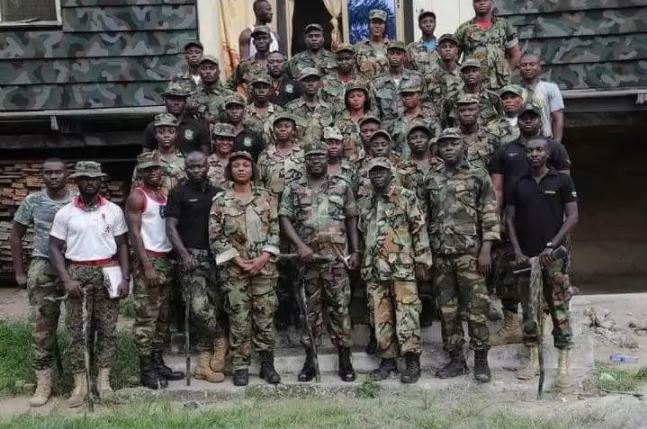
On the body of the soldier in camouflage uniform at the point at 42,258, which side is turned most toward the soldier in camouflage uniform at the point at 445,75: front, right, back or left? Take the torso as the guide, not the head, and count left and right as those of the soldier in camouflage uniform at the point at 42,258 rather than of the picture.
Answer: left

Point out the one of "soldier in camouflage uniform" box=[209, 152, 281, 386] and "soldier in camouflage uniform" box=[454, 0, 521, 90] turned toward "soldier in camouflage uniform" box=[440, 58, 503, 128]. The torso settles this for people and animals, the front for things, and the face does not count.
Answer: "soldier in camouflage uniform" box=[454, 0, 521, 90]

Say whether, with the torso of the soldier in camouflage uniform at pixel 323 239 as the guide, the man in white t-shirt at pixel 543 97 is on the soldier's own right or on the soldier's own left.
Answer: on the soldier's own left

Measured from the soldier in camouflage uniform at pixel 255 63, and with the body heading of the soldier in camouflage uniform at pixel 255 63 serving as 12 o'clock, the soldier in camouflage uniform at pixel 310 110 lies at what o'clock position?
the soldier in camouflage uniform at pixel 310 110 is roughly at 11 o'clock from the soldier in camouflage uniform at pixel 255 63.

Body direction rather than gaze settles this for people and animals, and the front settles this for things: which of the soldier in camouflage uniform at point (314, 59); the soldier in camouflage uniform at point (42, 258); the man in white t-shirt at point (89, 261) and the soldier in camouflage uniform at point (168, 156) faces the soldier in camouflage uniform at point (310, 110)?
the soldier in camouflage uniform at point (314, 59)
